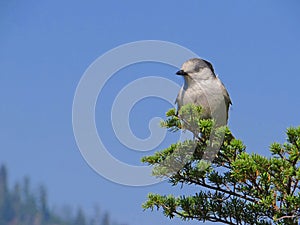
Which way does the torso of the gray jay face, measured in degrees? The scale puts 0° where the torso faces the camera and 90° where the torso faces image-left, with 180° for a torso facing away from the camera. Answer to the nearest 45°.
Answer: approximately 45°
